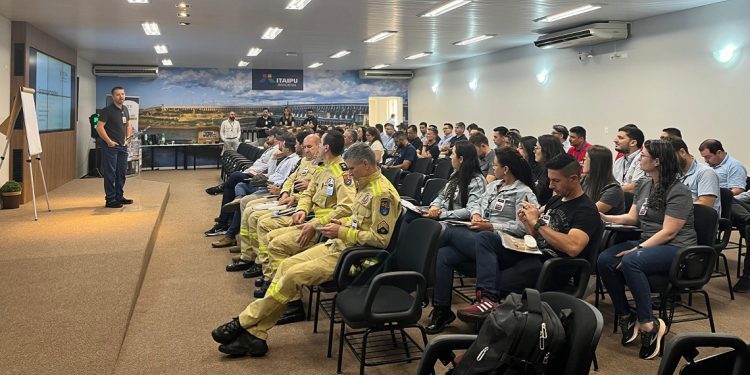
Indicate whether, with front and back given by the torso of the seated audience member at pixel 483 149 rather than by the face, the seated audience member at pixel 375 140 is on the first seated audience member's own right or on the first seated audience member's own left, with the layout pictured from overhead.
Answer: on the first seated audience member's own right

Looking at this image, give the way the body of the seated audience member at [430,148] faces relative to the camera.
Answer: to the viewer's left

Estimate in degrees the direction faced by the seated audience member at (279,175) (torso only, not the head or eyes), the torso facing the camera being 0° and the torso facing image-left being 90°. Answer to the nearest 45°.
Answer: approximately 90°

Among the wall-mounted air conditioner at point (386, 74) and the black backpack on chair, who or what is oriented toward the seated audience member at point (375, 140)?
the wall-mounted air conditioner

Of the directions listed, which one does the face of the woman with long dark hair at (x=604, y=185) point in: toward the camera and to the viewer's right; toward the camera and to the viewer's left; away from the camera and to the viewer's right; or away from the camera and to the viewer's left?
away from the camera and to the viewer's left

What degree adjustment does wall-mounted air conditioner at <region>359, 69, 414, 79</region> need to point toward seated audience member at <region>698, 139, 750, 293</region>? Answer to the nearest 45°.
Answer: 0° — it already faces them

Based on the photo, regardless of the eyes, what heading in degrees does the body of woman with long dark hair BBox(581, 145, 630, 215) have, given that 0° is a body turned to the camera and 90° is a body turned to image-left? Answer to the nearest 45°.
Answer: approximately 90°

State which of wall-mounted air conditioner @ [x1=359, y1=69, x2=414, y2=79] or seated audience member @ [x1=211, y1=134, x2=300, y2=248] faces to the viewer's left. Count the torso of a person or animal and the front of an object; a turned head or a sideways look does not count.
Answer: the seated audience member

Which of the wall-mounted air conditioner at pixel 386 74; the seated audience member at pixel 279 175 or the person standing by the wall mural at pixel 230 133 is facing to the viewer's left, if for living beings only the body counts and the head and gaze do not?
the seated audience member

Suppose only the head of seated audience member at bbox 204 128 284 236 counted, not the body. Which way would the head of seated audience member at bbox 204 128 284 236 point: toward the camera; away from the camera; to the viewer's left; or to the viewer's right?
to the viewer's left

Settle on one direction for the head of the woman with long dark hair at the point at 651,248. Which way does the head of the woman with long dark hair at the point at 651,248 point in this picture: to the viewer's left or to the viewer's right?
to the viewer's left

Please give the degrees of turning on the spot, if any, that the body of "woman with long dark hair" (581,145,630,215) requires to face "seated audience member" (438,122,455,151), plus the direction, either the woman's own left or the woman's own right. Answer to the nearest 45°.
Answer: approximately 90° to the woman's own right

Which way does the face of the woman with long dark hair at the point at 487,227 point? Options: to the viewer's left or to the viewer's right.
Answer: to the viewer's left

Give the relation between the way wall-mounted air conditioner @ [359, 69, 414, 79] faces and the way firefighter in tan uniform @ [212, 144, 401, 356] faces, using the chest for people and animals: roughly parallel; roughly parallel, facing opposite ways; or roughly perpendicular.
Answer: roughly perpendicular

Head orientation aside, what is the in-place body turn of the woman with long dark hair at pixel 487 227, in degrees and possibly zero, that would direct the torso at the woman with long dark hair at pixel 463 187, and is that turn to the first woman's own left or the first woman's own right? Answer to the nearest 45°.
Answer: approximately 90° to the first woman's own right
